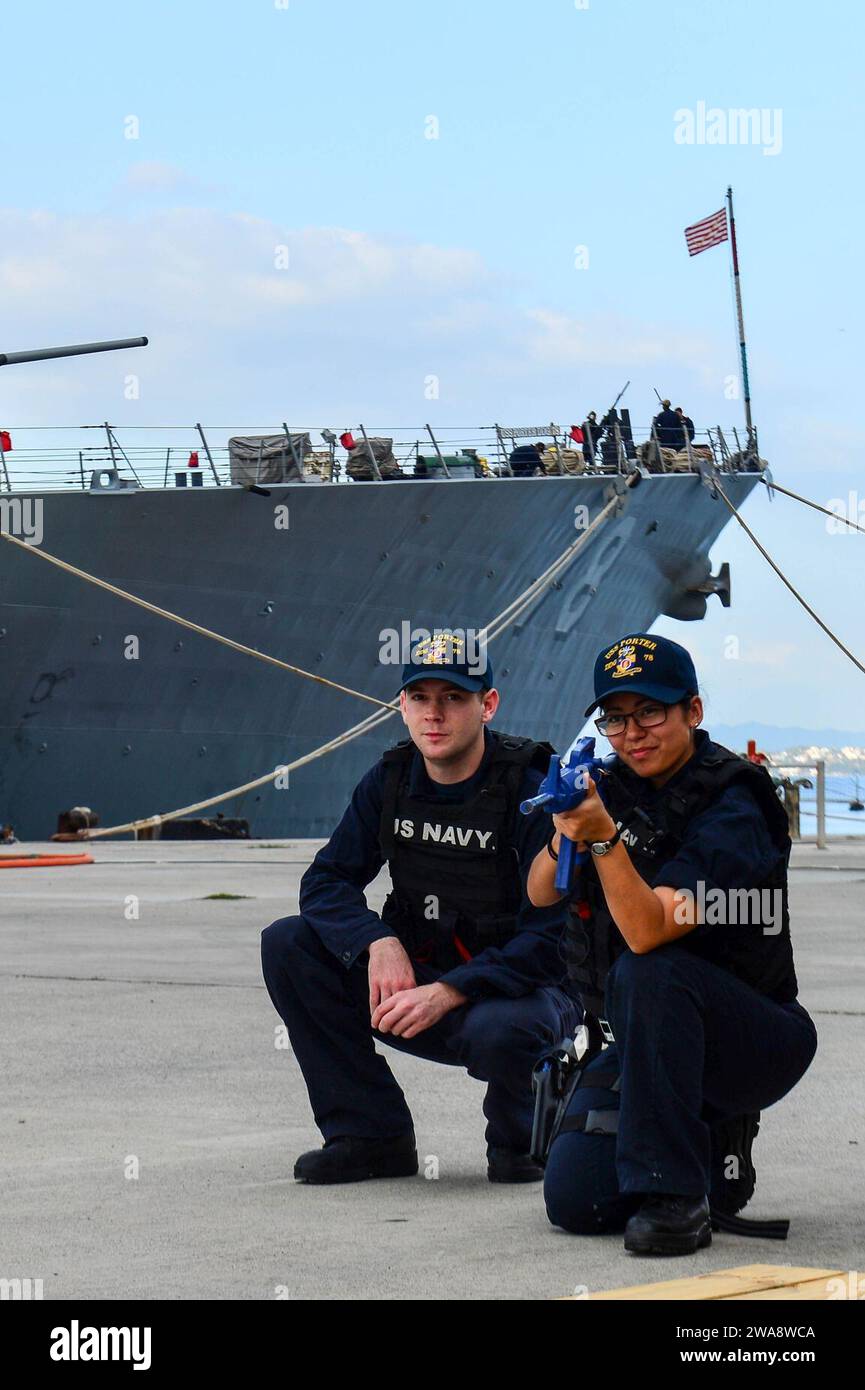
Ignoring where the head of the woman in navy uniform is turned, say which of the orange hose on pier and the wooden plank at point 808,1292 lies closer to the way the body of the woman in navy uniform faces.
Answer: the wooden plank

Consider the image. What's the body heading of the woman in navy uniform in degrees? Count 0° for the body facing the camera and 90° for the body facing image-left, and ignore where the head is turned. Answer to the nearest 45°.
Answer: approximately 45°

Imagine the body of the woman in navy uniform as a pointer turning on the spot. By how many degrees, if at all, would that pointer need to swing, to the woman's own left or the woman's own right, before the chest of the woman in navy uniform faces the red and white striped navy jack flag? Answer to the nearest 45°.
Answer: approximately 135° to the woman's own right

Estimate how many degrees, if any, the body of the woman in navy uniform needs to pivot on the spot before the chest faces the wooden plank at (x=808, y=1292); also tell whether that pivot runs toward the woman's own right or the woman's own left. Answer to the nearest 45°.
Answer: approximately 45° to the woman's own left
